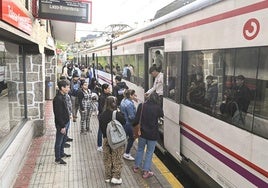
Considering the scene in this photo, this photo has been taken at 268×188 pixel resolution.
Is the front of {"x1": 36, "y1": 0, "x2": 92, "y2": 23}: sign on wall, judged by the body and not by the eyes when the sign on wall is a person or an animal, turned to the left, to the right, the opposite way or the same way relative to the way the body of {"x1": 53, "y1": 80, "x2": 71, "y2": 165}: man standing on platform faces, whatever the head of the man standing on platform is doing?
to the right

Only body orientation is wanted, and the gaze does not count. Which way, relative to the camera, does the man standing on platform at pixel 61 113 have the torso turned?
to the viewer's right

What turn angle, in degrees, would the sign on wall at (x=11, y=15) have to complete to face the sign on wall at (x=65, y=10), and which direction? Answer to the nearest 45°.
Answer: approximately 45° to its left

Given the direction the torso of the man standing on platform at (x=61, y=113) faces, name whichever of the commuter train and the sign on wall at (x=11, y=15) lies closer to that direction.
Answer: the commuter train

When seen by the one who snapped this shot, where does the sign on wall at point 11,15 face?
facing the viewer and to the right of the viewer

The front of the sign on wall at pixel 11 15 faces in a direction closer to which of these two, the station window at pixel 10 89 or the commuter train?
the commuter train

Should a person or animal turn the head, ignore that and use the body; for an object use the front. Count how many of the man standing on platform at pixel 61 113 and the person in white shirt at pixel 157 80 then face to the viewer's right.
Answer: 1
